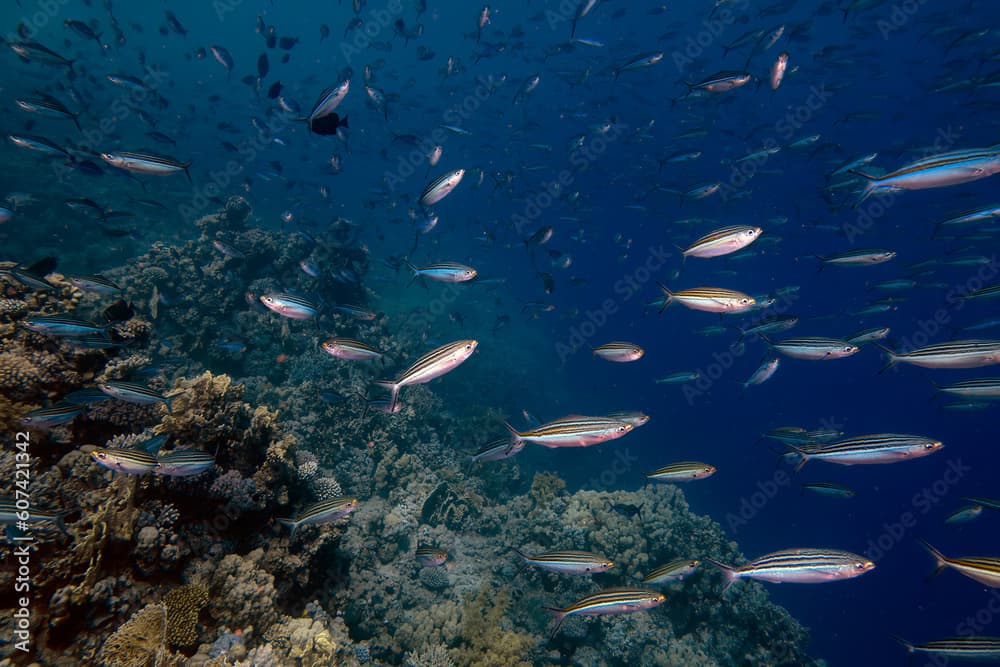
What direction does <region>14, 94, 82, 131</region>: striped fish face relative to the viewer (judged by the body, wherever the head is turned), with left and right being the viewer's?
facing to the left of the viewer

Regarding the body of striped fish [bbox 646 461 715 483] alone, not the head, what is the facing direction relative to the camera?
to the viewer's right

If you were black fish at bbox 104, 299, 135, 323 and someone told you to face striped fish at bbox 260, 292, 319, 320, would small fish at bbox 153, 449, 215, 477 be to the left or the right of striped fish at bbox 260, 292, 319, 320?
right

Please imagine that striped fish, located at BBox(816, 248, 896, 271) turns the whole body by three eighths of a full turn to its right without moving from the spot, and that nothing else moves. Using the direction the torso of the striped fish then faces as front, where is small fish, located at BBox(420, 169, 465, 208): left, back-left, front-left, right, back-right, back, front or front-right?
front

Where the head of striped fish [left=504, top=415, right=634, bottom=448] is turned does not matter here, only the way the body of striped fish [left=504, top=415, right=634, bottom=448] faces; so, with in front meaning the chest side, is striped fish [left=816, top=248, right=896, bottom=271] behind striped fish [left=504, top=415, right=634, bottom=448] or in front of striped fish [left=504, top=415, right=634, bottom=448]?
in front

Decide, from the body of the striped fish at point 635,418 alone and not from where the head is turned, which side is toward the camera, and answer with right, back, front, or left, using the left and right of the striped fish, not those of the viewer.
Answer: right

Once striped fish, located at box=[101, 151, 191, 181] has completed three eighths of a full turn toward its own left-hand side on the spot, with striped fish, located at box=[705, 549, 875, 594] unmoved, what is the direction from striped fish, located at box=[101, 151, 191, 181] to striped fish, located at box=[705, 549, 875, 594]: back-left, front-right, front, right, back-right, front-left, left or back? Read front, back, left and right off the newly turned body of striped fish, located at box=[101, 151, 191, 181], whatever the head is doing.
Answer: front

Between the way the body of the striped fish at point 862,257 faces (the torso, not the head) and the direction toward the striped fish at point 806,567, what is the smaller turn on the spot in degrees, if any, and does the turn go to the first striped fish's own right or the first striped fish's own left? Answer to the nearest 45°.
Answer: approximately 90° to the first striped fish's own right

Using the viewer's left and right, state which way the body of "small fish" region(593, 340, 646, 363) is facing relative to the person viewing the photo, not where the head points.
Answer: facing to the right of the viewer

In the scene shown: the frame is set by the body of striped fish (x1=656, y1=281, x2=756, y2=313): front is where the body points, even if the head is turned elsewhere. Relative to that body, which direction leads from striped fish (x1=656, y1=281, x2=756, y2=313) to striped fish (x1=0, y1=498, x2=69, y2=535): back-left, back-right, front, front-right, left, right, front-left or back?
back-right

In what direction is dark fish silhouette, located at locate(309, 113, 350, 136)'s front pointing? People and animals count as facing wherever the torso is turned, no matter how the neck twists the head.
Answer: to the viewer's left
